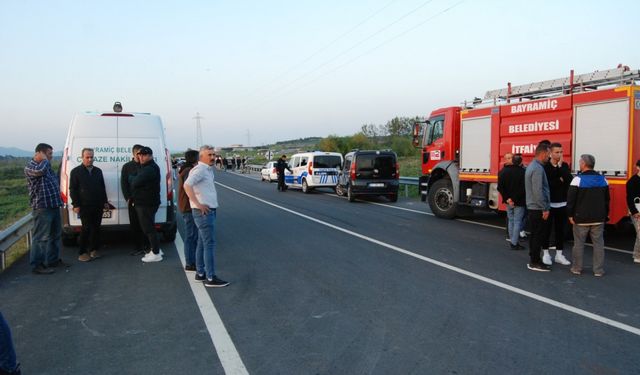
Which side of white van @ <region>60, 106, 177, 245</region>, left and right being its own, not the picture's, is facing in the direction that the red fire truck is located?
right

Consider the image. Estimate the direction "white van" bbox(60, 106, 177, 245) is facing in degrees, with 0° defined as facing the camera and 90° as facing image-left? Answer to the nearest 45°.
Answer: approximately 180°

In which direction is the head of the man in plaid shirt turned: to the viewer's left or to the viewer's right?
to the viewer's right

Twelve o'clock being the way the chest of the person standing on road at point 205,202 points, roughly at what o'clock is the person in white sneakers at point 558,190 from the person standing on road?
The person in white sneakers is roughly at 12 o'clock from the person standing on road.

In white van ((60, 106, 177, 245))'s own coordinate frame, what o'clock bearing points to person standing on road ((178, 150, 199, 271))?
The person standing on road is roughly at 5 o'clock from the white van.

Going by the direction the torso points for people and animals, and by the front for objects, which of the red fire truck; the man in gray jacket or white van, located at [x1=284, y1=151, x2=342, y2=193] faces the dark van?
the red fire truck

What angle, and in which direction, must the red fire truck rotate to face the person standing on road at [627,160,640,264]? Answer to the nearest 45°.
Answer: approximately 180°

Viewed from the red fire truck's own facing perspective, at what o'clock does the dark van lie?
The dark van is roughly at 12 o'clock from the red fire truck.
